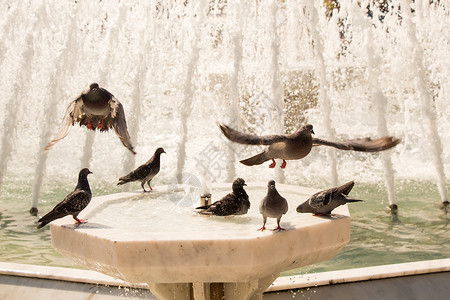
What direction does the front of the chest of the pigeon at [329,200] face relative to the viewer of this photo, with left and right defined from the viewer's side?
facing to the left of the viewer

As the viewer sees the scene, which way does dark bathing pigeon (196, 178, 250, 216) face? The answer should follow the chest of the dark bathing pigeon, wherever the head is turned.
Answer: to the viewer's right

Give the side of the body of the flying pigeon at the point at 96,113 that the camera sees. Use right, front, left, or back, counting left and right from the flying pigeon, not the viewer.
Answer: front

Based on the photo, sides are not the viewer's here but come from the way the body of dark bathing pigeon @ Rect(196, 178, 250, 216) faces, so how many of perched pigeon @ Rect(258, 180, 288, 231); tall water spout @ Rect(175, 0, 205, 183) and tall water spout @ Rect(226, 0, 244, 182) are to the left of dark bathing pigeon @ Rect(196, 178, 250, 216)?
2

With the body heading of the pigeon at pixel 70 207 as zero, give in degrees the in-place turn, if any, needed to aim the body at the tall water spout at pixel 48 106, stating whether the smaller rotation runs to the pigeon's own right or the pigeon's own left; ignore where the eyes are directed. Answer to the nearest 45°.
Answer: approximately 90° to the pigeon's own left

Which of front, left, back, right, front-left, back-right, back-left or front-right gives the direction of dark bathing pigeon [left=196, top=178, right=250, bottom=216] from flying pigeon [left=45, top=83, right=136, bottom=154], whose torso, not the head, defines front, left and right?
left

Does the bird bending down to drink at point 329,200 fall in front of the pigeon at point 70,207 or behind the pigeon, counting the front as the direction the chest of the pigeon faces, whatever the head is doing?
in front

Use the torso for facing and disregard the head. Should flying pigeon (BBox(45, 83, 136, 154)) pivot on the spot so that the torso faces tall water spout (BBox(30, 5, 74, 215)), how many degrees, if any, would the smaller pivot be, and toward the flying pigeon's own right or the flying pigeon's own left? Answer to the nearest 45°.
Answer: approximately 180°

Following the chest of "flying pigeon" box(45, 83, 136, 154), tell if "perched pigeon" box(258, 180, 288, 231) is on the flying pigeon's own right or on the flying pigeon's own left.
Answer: on the flying pigeon's own left

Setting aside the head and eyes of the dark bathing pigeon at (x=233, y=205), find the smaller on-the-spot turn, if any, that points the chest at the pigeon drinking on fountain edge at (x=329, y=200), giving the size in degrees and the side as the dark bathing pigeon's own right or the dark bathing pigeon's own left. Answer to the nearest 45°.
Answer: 0° — it already faces it

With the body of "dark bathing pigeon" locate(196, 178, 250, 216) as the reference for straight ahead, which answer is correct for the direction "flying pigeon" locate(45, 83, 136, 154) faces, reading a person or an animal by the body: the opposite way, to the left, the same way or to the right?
to the right

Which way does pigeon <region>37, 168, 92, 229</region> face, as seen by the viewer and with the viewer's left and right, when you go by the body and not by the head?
facing to the right of the viewer
